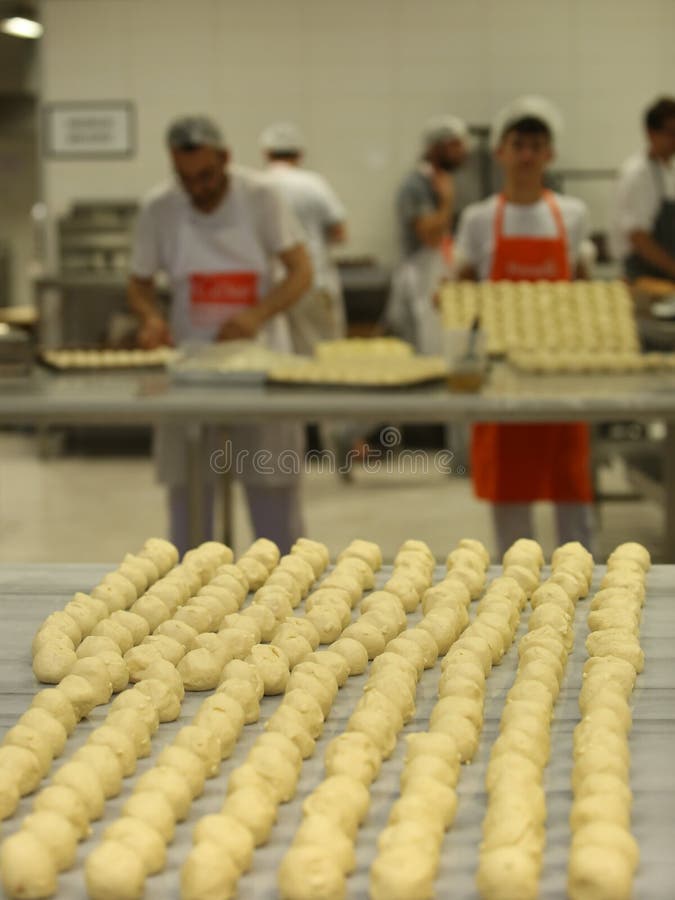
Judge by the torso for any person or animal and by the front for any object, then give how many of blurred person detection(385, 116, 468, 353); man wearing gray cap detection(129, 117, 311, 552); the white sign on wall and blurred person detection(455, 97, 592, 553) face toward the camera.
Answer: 3

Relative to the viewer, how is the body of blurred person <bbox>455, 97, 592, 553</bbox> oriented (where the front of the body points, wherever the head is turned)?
toward the camera

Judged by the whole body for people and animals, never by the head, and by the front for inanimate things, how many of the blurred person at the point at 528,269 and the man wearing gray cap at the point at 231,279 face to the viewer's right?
0

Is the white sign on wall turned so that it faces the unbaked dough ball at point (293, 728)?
yes

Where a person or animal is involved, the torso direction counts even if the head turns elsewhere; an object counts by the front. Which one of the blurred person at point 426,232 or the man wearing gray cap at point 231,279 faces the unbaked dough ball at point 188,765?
the man wearing gray cap

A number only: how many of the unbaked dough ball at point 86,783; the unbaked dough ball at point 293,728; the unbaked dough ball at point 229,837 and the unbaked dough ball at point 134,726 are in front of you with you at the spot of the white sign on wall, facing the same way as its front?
4

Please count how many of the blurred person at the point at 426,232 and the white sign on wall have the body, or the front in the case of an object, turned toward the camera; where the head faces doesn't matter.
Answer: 1

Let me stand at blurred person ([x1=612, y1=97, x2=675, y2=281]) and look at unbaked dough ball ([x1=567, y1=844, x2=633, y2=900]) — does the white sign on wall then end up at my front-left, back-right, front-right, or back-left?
back-right

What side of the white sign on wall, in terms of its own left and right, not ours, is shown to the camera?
front

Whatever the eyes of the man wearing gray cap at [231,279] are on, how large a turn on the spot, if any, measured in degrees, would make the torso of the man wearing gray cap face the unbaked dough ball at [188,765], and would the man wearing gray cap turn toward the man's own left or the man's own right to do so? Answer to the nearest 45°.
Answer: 0° — they already face it
